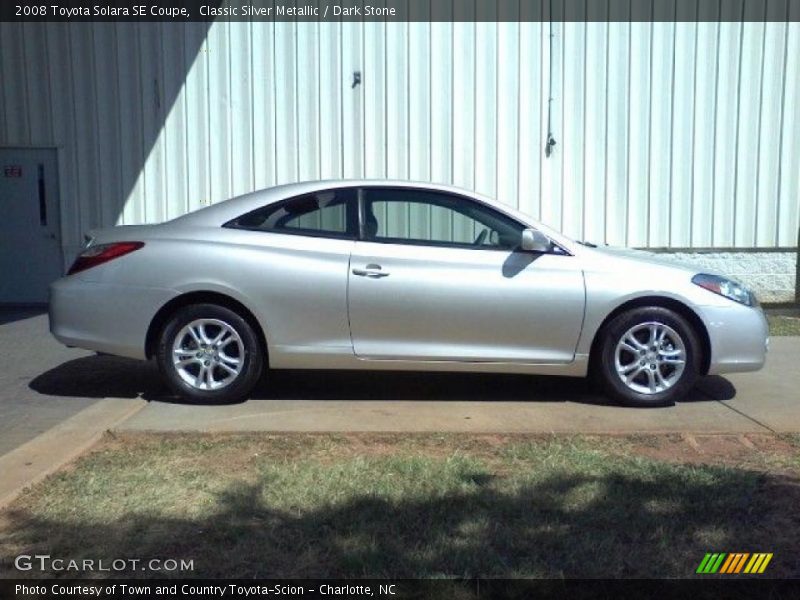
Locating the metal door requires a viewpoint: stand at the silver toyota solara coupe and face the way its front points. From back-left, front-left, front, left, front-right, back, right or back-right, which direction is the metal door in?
back-left

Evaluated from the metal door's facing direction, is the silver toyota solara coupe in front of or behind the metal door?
in front

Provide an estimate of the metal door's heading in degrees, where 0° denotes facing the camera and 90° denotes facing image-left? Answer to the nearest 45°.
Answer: approximately 0°

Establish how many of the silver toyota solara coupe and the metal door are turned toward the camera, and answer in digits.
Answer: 1

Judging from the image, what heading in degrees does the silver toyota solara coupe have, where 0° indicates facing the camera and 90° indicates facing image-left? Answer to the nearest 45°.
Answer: approximately 270°

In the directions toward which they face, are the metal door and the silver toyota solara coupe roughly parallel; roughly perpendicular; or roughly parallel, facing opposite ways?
roughly perpendicular
